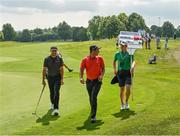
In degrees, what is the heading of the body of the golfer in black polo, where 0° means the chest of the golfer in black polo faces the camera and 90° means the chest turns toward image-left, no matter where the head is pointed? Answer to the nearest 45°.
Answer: approximately 0°
